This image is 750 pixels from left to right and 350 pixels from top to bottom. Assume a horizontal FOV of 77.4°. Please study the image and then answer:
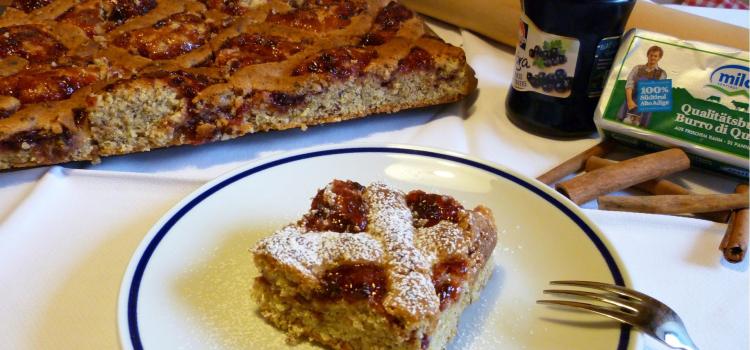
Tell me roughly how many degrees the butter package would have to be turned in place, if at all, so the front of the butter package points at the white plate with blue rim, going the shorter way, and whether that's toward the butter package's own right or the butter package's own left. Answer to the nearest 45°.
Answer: approximately 45° to the butter package's own right

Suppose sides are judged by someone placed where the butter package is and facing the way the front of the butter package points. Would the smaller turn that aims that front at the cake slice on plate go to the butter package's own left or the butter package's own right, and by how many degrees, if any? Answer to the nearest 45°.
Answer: approximately 45° to the butter package's own right

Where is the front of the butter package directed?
toward the camera

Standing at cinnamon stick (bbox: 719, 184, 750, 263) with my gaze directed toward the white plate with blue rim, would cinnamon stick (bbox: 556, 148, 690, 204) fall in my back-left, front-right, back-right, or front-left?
front-right

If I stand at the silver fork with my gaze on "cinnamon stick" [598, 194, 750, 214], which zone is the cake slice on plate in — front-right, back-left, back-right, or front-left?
back-left
